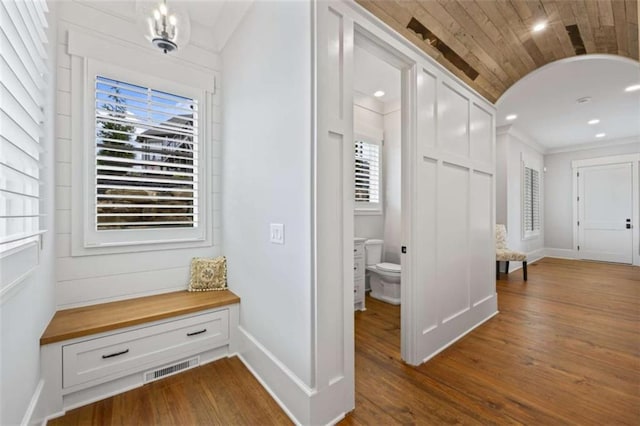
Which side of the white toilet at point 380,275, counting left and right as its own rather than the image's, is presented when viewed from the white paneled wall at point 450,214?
front

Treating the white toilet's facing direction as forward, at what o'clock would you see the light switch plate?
The light switch plate is roughly at 2 o'clock from the white toilet.

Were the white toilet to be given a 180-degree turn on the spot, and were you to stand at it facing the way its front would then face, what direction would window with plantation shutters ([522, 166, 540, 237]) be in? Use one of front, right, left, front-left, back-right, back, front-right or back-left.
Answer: right

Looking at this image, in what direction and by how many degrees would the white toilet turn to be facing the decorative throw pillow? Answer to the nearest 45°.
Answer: approximately 90° to its right

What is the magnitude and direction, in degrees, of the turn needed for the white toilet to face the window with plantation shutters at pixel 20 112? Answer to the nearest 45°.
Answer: approximately 90° to its right

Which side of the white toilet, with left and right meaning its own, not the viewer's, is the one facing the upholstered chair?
left

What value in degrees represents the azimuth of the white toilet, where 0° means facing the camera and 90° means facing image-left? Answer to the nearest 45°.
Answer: approximately 315°

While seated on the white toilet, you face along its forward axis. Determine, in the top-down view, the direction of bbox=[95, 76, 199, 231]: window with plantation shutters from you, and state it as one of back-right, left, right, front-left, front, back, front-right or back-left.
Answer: right

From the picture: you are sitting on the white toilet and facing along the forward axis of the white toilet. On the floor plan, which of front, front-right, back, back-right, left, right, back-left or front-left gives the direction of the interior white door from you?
left
